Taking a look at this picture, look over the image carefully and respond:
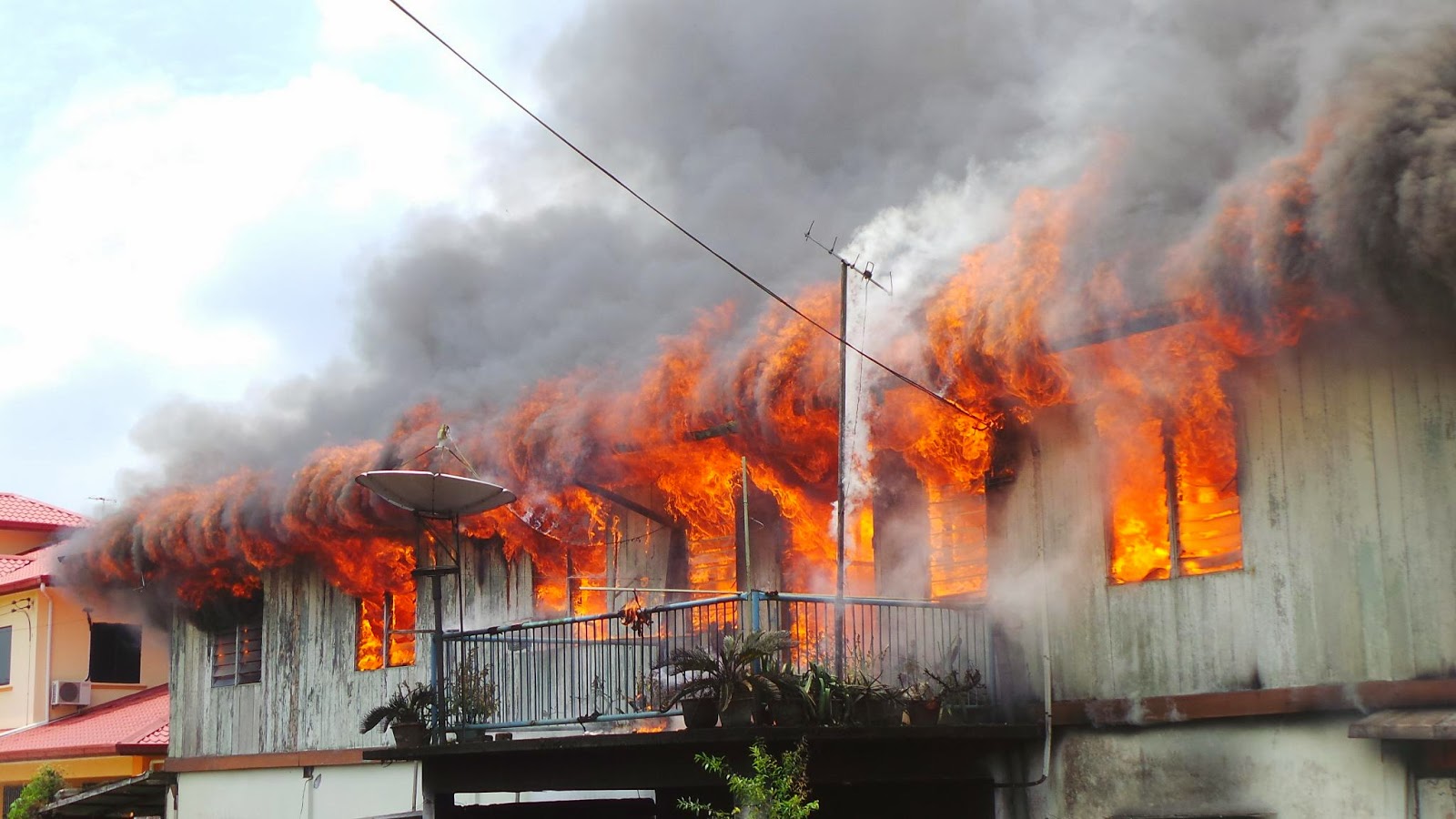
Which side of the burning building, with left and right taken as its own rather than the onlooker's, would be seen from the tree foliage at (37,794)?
right

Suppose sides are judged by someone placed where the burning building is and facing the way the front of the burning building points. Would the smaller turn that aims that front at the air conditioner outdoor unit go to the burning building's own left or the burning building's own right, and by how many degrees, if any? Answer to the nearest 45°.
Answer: approximately 90° to the burning building's own right

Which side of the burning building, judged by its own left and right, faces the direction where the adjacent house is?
right

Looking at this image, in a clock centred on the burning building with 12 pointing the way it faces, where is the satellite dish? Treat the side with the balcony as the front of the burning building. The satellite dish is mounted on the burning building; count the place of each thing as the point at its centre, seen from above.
The satellite dish is roughly at 2 o'clock from the burning building.

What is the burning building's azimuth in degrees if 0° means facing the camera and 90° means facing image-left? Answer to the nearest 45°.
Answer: approximately 45°
